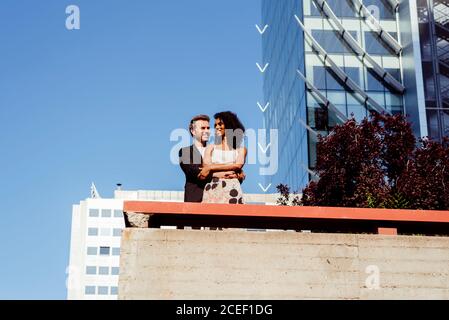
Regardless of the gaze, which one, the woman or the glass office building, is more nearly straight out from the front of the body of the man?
the woman

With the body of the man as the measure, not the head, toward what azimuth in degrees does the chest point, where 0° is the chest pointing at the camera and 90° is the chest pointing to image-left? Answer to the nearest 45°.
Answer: approximately 315°

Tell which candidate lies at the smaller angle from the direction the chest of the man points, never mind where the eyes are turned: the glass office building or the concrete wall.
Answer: the concrete wall

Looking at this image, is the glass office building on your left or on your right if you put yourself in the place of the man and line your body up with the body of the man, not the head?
on your left
